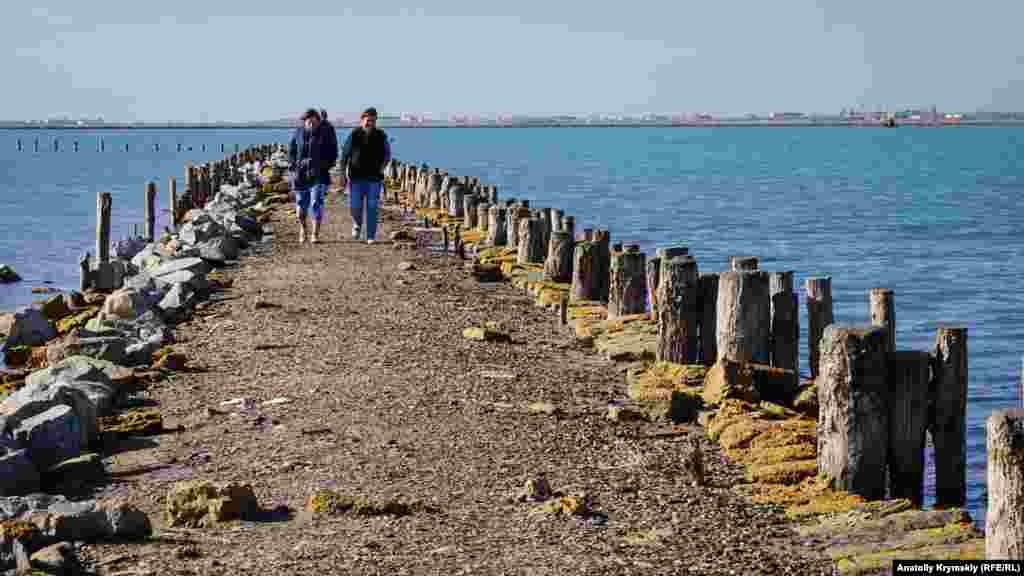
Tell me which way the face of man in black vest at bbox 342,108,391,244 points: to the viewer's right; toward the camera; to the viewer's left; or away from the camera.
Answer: toward the camera

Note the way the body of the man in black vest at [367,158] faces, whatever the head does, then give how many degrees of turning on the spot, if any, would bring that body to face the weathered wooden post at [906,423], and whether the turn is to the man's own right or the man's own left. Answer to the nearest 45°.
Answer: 0° — they already face it

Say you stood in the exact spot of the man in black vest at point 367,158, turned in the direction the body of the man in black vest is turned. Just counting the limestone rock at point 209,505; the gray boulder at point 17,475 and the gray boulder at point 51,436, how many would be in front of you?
3

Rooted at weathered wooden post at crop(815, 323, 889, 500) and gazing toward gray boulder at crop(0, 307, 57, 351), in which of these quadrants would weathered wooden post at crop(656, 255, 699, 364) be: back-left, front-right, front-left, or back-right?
front-right

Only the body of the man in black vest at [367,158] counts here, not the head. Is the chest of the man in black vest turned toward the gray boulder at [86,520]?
yes

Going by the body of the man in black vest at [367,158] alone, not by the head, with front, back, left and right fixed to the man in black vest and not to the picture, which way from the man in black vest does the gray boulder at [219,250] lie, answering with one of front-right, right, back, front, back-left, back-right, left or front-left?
right

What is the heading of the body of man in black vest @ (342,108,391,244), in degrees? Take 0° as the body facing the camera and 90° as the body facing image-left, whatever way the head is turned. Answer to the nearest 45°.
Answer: approximately 0°

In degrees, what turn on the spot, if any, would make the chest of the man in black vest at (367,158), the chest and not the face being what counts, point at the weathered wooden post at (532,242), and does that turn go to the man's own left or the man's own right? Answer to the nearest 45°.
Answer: approximately 45° to the man's own left

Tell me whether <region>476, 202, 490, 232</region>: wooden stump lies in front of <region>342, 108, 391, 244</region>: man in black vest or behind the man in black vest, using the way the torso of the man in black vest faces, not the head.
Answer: behind

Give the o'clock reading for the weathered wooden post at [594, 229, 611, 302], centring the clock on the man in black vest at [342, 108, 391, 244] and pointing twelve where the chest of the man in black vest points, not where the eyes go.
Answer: The weathered wooden post is roughly at 11 o'clock from the man in black vest.

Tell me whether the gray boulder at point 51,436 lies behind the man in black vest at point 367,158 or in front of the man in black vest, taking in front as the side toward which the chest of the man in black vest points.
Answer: in front

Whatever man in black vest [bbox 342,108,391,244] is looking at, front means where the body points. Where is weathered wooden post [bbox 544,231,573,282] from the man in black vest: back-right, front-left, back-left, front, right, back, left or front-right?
front-left

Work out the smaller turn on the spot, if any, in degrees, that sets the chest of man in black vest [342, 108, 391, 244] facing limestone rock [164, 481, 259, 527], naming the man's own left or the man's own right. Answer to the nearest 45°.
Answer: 0° — they already face it

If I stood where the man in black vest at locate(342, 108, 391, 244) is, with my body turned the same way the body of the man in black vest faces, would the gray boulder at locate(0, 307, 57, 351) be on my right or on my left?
on my right

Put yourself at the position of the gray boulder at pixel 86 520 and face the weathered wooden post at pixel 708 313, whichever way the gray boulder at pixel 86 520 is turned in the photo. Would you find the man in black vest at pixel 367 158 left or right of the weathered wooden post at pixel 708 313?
left

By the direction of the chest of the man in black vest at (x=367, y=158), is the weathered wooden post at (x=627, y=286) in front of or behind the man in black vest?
in front

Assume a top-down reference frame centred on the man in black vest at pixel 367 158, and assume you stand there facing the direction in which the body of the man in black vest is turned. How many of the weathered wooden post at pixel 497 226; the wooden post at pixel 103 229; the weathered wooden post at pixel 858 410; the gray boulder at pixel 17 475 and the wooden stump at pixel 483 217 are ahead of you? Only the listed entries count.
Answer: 2

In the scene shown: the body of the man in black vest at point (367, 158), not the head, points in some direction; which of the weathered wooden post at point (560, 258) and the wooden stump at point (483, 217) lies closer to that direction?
the weathered wooden post

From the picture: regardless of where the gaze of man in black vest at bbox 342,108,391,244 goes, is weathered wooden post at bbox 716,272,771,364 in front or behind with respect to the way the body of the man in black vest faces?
in front

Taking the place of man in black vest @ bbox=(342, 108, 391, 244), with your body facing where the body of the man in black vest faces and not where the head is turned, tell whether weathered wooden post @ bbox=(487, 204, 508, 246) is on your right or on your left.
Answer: on your left
